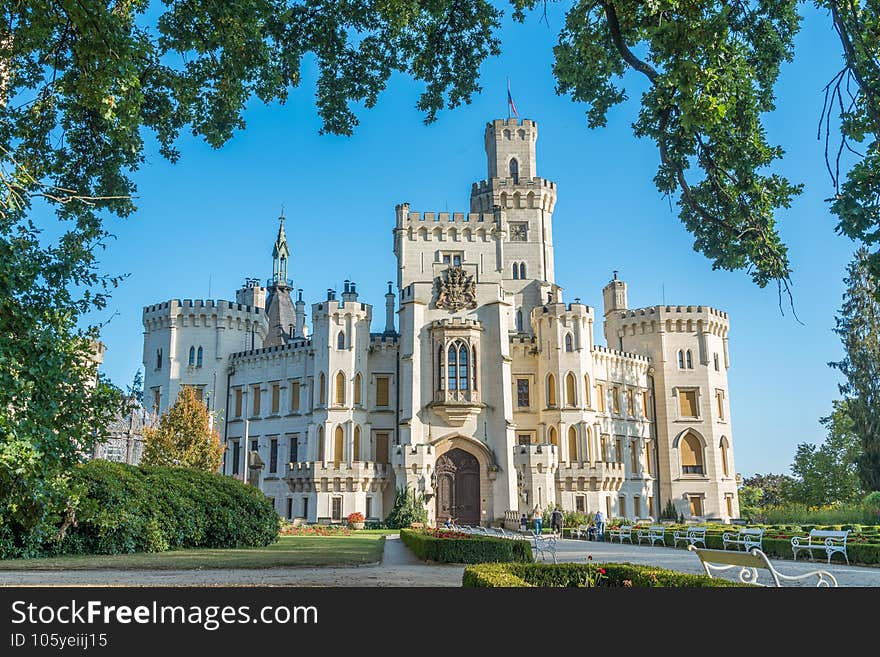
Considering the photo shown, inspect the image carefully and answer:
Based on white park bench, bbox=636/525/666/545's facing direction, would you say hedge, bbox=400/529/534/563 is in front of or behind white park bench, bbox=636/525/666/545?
in front

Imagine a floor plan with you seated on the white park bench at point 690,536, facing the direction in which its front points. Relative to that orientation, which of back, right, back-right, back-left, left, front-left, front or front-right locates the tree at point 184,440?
front-right

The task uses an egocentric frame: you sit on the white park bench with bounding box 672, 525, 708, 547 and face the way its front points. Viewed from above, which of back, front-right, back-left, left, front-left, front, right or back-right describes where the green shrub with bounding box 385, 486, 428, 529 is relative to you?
right

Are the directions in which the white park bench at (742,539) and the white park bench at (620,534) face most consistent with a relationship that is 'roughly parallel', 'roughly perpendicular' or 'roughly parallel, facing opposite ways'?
roughly parallel

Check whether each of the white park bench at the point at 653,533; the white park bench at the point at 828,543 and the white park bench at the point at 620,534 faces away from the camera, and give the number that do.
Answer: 0

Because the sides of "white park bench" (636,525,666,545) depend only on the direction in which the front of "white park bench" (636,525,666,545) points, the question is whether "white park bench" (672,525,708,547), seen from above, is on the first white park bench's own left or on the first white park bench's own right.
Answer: on the first white park bench's own left

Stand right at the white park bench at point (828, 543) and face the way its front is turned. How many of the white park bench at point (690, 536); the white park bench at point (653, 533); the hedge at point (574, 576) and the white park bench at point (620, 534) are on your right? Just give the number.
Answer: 3

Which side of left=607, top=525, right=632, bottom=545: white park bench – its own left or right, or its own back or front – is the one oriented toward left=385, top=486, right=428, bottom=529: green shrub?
right

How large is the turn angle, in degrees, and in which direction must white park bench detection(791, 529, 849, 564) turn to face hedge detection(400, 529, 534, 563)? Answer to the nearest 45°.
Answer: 0° — it already faces it

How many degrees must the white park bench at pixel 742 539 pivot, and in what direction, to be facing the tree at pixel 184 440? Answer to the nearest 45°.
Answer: approximately 45° to its right

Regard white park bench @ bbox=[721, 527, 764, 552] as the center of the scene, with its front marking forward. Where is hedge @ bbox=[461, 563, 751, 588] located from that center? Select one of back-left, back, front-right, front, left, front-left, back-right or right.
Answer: front-left

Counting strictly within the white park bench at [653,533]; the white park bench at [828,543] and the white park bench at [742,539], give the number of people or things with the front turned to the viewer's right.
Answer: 0

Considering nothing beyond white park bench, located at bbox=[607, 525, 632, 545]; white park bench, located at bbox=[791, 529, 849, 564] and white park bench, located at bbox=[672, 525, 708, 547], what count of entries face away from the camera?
0

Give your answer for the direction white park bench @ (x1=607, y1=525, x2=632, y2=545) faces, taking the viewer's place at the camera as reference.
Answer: facing the viewer and to the left of the viewer
